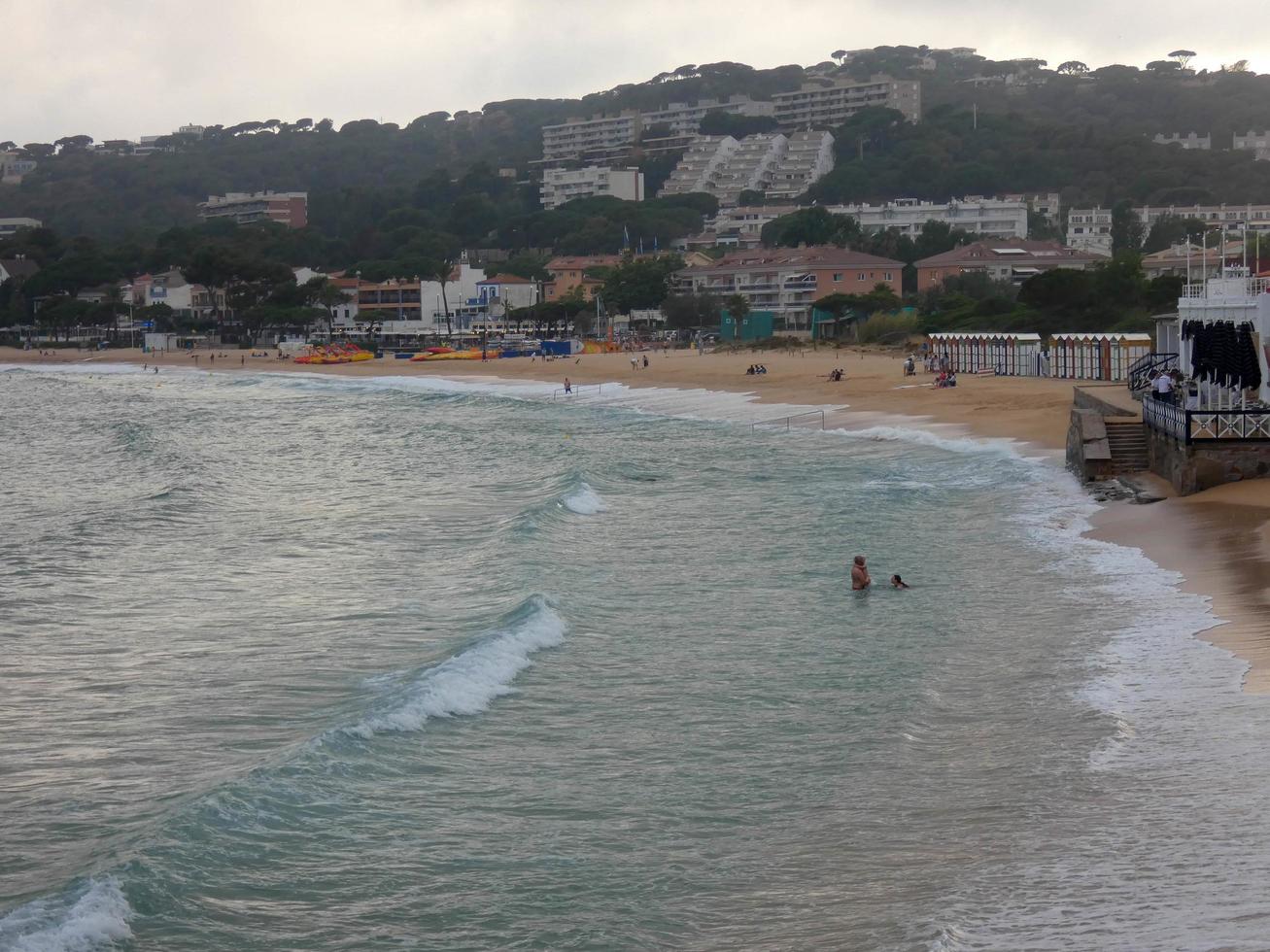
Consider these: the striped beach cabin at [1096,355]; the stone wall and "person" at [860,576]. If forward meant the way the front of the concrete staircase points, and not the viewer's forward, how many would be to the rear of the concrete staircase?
1

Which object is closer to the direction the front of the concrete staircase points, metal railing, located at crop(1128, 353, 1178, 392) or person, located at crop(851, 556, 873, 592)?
the person

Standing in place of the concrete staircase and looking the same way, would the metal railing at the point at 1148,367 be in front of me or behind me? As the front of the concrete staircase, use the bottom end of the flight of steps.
behind
